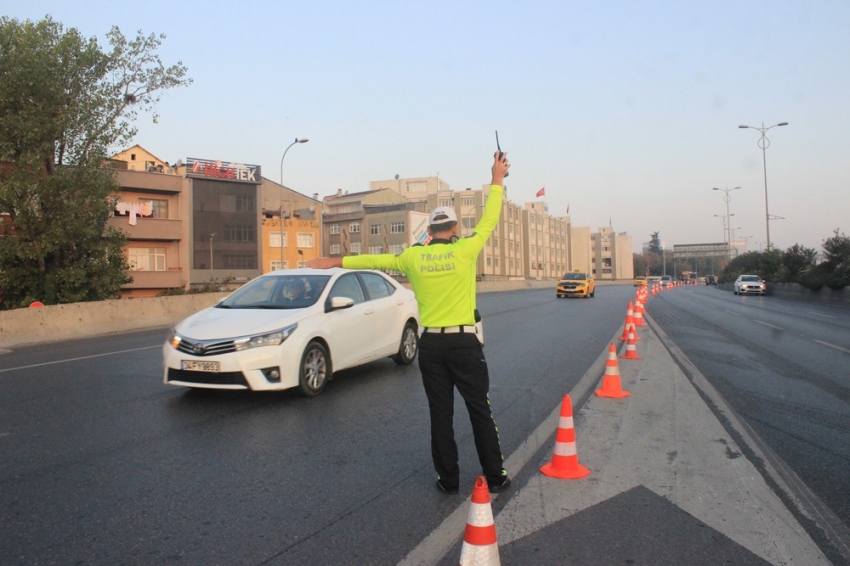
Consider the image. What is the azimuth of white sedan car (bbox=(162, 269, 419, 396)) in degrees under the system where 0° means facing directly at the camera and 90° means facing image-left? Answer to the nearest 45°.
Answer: approximately 45°

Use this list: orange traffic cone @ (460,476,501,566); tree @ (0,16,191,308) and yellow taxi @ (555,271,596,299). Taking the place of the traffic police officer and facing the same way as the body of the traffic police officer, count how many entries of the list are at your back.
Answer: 1

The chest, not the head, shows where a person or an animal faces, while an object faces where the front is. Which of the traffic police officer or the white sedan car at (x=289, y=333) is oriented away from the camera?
the traffic police officer

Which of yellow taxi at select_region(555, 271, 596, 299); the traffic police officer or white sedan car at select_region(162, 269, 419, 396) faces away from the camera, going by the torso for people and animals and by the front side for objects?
the traffic police officer

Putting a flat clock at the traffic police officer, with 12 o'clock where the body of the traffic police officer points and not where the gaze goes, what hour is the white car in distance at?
The white car in distance is roughly at 1 o'clock from the traffic police officer.

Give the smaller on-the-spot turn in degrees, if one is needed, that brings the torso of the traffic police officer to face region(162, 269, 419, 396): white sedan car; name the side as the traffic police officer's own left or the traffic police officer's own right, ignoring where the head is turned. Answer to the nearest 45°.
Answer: approximately 45° to the traffic police officer's own left

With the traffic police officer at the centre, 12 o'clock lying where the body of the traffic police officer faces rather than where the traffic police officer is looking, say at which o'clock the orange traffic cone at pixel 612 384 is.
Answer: The orange traffic cone is roughly at 1 o'clock from the traffic police officer.

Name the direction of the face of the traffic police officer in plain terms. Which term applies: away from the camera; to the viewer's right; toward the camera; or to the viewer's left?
away from the camera

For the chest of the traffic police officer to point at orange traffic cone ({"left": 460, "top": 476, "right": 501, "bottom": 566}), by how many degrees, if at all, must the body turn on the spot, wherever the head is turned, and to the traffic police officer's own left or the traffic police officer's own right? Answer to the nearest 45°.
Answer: approximately 180°

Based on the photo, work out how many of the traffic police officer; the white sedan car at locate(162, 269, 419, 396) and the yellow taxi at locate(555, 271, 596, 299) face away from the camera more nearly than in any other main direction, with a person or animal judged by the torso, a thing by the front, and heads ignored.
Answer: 1

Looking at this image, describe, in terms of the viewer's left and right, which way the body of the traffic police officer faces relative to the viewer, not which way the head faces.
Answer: facing away from the viewer
